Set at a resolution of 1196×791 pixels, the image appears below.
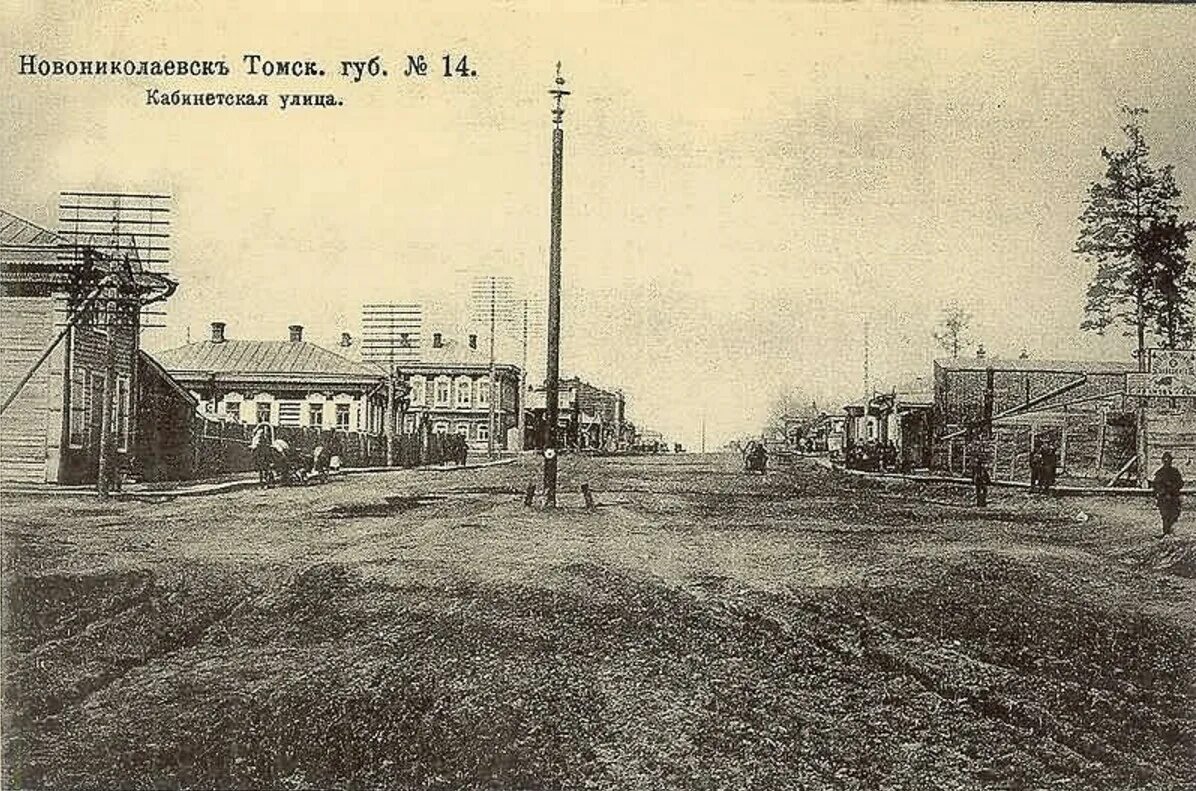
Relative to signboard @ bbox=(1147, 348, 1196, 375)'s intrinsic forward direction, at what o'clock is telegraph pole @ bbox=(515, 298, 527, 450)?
The telegraph pole is roughly at 2 o'clock from the signboard.

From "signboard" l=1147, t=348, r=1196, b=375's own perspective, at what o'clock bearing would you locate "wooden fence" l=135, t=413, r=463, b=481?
The wooden fence is roughly at 2 o'clock from the signboard.
